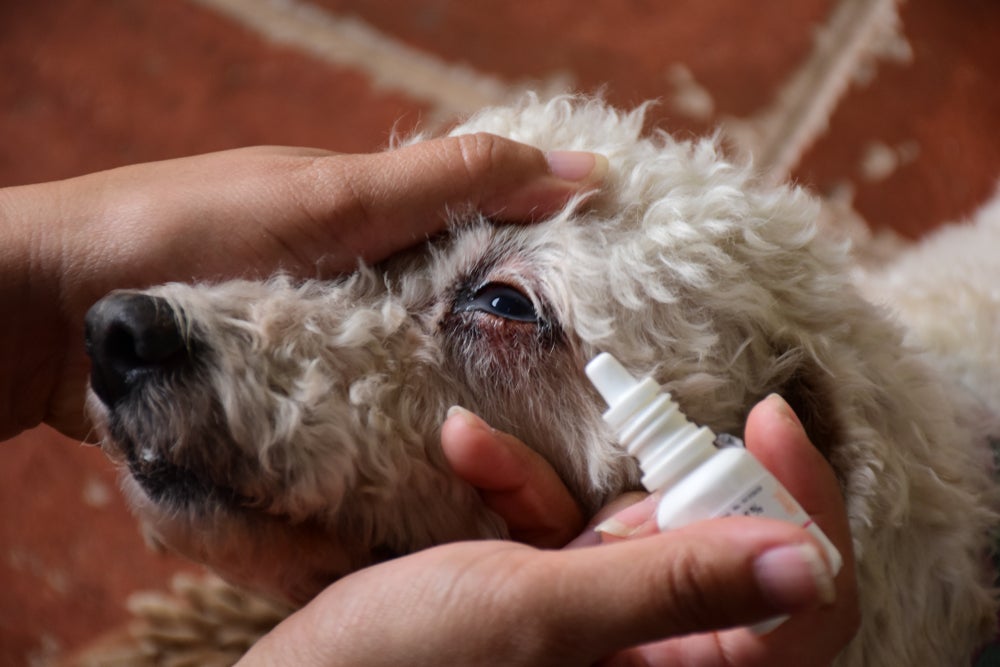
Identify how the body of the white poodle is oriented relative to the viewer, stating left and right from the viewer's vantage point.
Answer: facing to the left of the viewer
